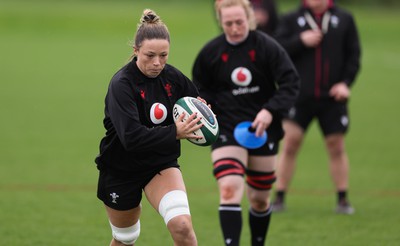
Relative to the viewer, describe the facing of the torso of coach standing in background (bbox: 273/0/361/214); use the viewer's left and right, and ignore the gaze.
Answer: facing the viewer

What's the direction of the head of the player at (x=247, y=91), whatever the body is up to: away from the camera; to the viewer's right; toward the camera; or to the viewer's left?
toward the camera

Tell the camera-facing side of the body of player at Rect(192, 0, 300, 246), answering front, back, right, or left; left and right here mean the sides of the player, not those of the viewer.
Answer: front
